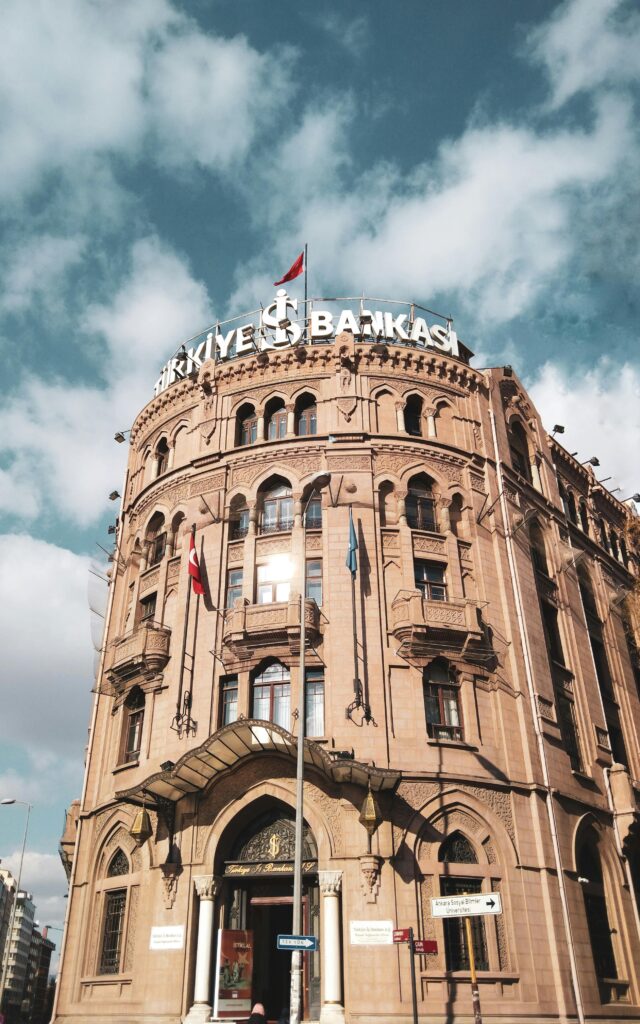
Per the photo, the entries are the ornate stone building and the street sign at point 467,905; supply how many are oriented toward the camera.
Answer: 2

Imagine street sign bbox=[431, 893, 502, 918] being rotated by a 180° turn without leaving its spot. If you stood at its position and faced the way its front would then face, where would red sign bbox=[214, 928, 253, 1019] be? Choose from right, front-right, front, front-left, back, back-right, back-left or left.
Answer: front-left

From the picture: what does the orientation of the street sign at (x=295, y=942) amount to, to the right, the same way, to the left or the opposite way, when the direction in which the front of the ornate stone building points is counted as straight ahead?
the same way

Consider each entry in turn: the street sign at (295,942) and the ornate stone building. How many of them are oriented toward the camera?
2

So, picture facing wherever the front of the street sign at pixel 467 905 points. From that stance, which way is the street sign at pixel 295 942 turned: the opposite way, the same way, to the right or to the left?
the same way

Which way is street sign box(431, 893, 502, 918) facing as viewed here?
toward the camera

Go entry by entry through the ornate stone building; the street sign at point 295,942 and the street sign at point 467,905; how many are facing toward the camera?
3

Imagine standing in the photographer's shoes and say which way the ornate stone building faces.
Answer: facing the viewer

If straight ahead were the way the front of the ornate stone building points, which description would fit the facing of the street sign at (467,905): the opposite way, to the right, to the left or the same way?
the same way

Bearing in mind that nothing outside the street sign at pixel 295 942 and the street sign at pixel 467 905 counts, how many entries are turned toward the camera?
2
